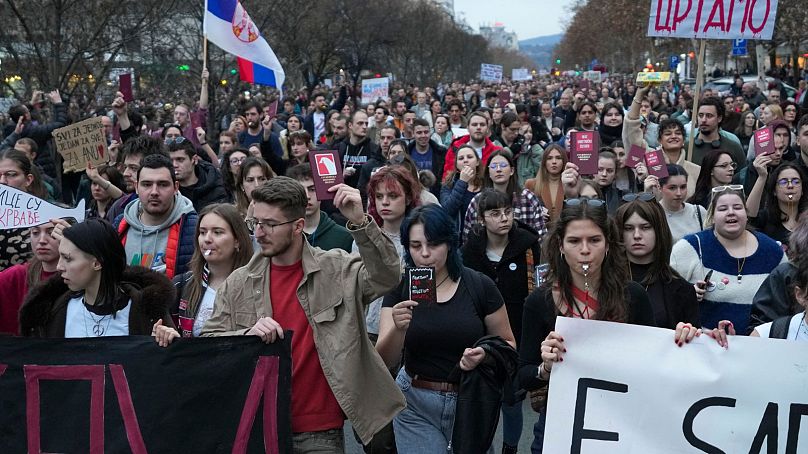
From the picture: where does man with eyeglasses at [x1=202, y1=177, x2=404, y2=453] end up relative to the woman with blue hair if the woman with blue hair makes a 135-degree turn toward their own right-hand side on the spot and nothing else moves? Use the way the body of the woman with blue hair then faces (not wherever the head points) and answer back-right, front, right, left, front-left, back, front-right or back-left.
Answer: left

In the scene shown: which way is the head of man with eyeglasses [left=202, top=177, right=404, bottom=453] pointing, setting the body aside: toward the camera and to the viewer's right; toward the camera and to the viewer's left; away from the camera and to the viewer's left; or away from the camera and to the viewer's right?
toward the camera and to the viewer's left

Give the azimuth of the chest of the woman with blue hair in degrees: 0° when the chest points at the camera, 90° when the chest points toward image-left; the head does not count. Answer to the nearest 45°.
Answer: approximately 0°
